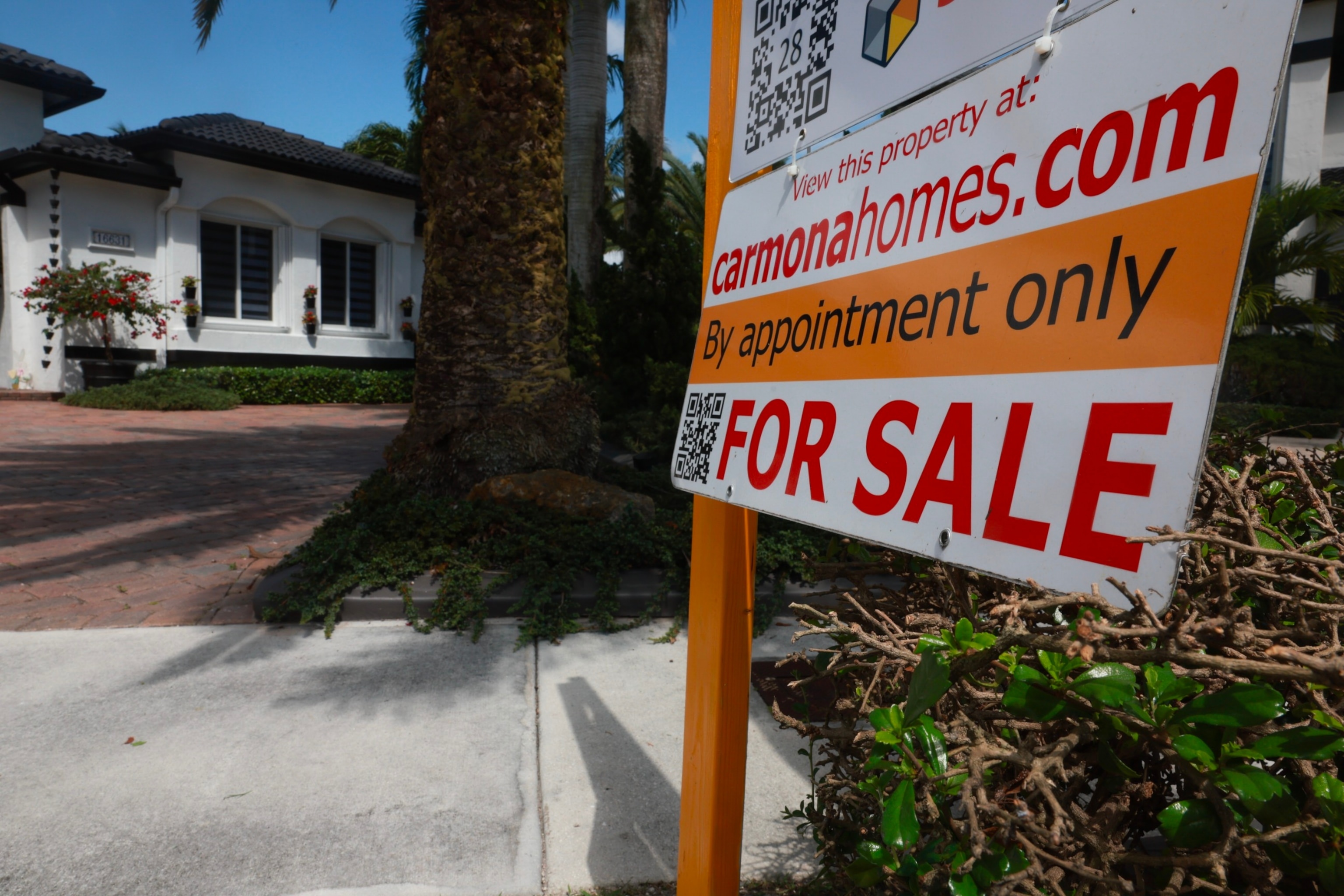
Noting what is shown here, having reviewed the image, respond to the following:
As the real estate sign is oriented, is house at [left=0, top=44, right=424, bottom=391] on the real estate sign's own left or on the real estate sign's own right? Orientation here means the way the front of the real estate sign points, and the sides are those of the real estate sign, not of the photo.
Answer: on the real estate sign's own right

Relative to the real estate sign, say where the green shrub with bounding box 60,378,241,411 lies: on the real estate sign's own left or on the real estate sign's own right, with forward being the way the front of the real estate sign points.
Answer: on the real estate sign's own right

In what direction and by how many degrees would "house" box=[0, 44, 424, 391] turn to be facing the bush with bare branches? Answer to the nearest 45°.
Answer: approximately 45° to its right

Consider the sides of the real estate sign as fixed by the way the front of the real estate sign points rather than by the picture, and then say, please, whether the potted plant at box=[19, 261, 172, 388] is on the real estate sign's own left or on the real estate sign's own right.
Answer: on the real estate sign's own right

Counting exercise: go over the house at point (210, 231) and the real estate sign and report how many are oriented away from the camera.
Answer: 0

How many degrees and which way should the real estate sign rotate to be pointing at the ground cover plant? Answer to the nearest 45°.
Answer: approximately 90° to its right

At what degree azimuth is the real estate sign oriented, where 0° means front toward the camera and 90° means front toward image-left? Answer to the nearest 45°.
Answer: approximately 45°

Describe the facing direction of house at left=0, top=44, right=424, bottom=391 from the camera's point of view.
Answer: facing the viewer and to the right of the viewer
